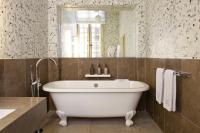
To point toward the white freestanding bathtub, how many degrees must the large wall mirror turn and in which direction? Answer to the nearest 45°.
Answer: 0° — it already faces it

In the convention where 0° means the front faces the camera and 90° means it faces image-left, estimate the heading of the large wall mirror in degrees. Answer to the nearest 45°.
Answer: approximately 0°

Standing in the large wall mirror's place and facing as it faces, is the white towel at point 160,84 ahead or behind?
ahead

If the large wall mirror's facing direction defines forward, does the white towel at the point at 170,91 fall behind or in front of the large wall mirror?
in front
